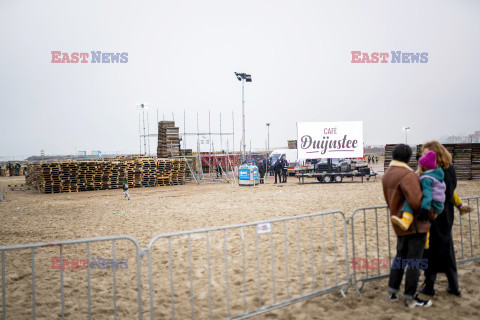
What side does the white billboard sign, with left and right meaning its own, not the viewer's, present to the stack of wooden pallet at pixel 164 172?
right

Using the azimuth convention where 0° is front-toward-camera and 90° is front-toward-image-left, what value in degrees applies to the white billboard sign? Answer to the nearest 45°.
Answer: approximately 0°

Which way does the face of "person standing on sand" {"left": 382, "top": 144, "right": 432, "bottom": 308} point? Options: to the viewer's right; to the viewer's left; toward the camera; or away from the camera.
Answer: away from the camera

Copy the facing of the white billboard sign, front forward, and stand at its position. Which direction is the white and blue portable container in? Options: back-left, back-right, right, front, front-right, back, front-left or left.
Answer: right

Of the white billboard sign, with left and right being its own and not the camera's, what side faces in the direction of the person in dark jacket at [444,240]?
front

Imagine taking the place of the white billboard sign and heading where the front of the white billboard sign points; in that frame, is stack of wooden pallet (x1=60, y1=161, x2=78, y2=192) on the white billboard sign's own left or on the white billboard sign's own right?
on the white billboard sign's own right

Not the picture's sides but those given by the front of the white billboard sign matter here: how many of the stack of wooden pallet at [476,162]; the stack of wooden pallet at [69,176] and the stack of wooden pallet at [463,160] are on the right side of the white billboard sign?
1

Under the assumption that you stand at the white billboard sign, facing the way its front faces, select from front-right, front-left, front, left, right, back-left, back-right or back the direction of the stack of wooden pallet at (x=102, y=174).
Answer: right
